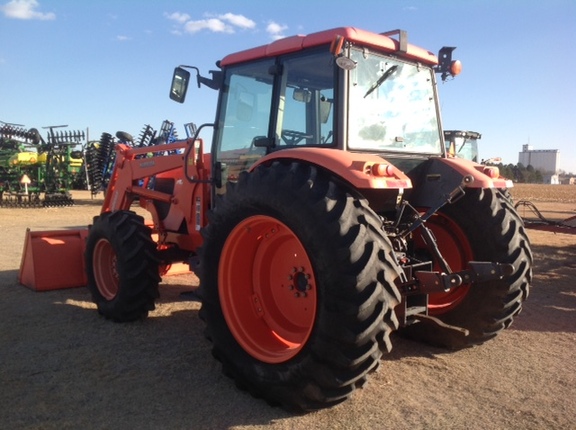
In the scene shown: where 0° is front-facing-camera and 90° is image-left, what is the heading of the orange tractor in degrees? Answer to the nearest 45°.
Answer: approximately 135°
